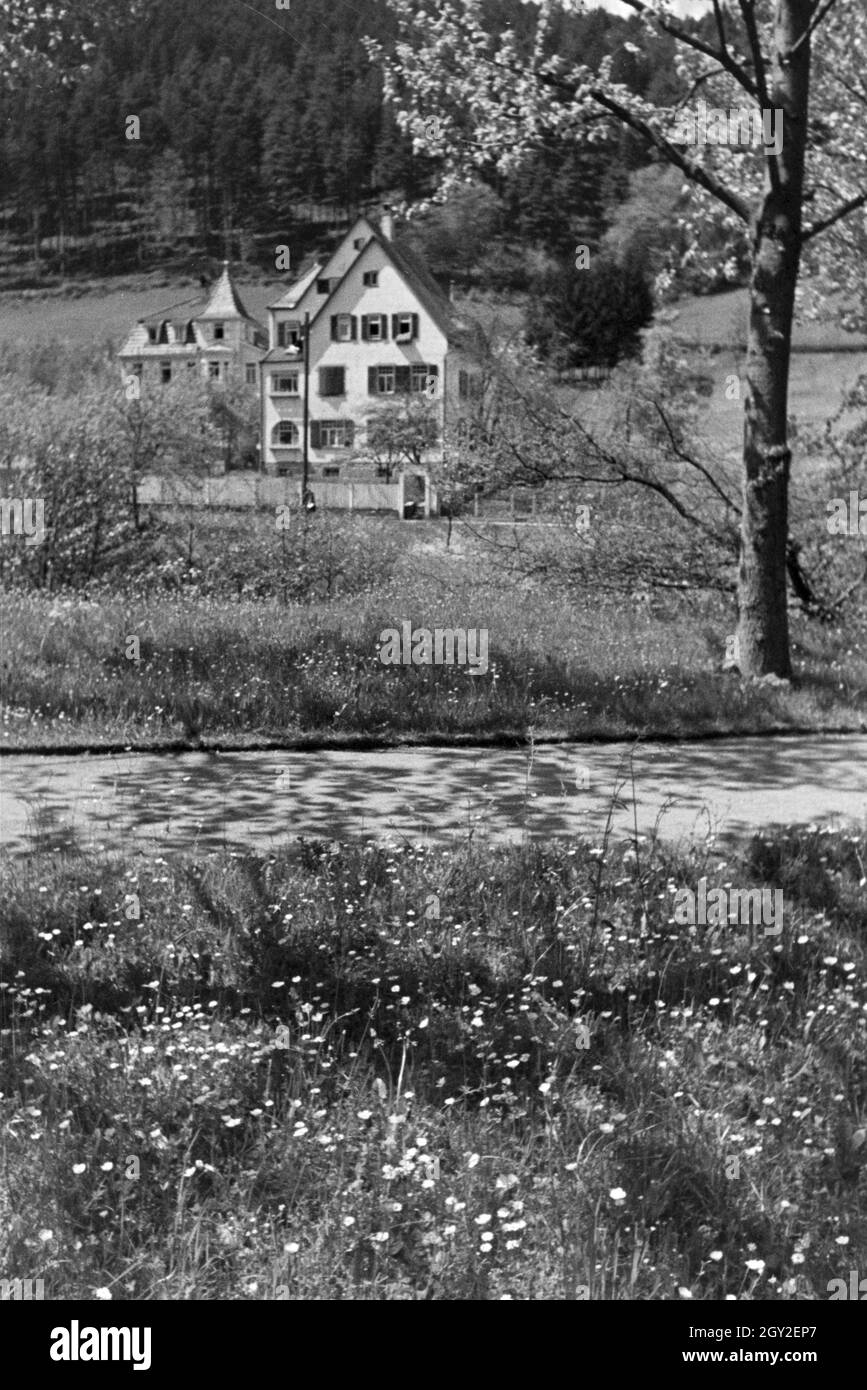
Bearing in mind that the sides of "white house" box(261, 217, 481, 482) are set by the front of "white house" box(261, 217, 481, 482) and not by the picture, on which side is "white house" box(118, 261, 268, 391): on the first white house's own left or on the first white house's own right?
on the first white house's own right

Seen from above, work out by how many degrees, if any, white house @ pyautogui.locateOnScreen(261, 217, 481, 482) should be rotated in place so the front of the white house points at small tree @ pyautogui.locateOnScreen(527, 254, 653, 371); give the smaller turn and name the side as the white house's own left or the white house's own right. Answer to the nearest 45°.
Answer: approximately 135° to the white house's own left

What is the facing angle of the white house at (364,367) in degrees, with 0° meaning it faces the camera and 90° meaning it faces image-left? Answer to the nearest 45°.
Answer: approximately 0°
